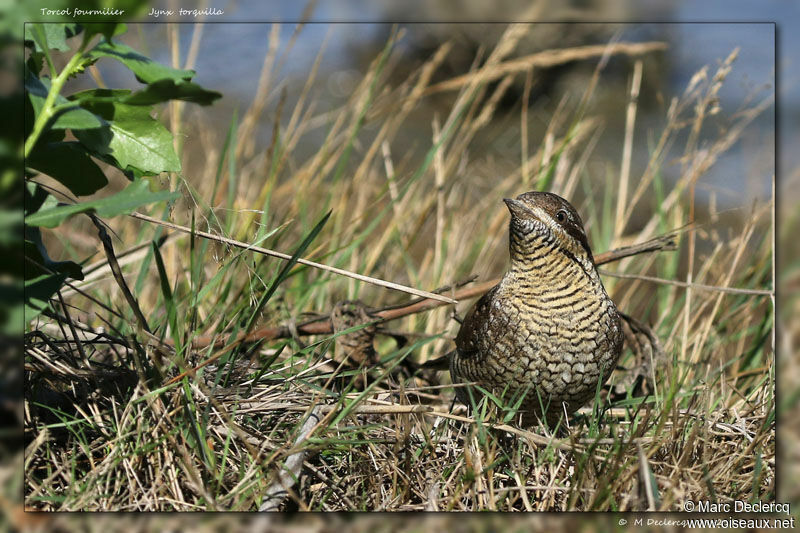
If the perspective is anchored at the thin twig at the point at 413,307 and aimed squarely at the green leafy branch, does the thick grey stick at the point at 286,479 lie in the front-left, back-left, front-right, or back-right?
front-left

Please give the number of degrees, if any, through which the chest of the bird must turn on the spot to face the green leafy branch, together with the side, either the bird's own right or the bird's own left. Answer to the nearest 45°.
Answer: approximately 90° to the bird's own right

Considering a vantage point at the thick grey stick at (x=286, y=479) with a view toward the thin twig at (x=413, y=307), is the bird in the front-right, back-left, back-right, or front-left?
front-right

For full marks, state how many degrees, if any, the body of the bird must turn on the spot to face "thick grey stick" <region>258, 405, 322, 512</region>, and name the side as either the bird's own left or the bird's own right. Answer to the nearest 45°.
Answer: approximately 90° to the bird's own right
